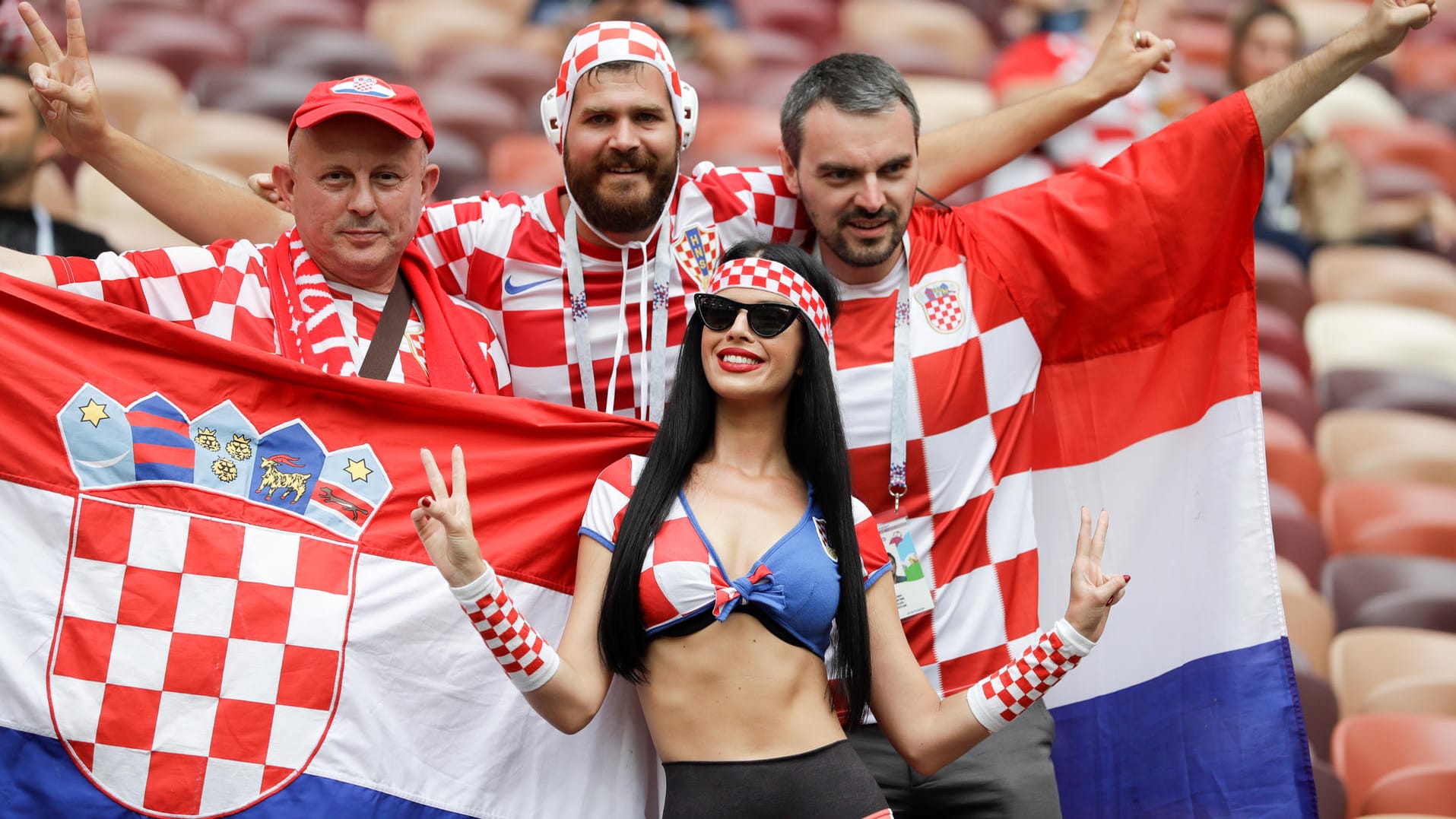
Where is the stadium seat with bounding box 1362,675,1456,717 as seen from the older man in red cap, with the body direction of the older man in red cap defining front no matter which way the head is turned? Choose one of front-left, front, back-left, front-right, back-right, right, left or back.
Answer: left

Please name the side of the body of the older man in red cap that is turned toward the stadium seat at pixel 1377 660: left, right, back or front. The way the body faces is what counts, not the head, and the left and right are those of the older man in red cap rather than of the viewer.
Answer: left

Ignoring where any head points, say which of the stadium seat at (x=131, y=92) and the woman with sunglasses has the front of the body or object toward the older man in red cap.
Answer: the stadium seat

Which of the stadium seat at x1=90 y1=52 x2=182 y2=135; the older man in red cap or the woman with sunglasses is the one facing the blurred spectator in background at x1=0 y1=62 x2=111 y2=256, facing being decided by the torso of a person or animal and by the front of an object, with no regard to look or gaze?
the stadium seat

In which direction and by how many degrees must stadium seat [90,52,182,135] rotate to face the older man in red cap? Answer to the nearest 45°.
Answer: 0° — it already faces them

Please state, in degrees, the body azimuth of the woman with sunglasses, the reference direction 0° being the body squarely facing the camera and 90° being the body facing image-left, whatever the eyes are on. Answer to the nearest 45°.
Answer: approximately 0°
